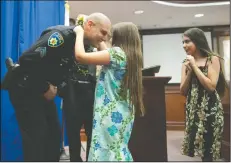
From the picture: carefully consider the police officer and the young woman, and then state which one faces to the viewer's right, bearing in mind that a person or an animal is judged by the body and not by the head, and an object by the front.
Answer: the police officer

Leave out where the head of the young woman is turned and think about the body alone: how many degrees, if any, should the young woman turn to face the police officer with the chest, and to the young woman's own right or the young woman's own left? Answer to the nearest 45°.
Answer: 0° — they already face them

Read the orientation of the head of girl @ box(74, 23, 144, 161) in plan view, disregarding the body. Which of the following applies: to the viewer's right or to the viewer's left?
to the viewer's left

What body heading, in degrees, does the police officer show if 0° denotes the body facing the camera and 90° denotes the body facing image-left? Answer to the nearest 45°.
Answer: approximately 270°

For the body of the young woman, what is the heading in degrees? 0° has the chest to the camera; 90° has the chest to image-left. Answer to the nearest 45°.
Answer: approximately 45°

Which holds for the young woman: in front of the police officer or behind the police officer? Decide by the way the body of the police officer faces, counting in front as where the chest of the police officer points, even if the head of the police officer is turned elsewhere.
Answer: in front
